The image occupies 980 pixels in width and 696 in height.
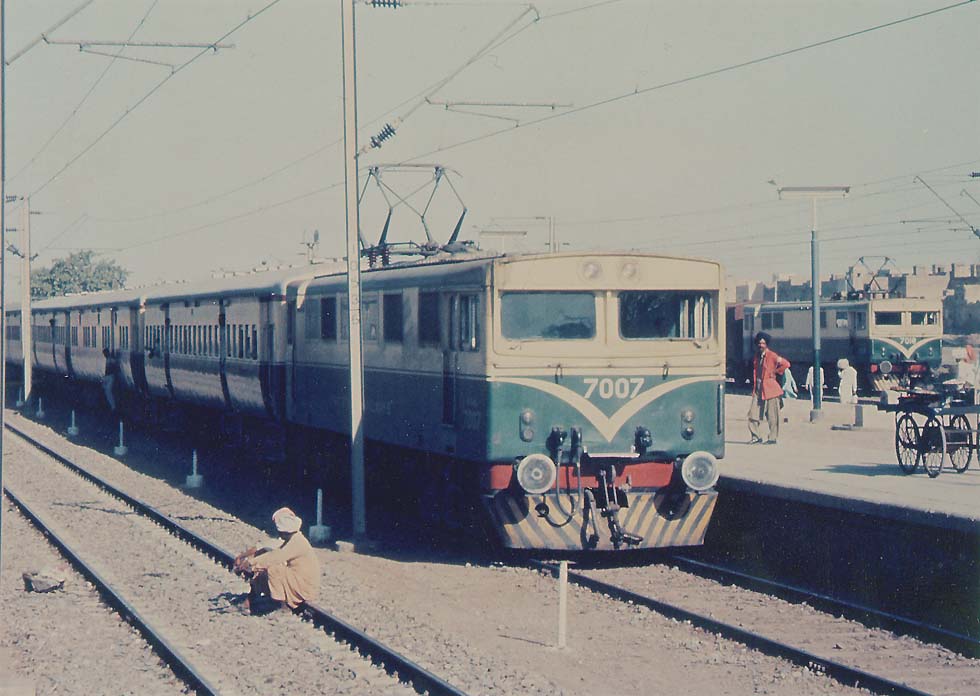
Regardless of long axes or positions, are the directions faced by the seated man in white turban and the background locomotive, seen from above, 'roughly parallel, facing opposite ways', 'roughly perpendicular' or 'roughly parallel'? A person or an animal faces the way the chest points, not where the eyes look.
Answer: roughly perpendicular

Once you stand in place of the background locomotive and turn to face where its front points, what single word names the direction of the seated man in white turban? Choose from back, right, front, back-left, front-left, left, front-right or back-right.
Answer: front-right

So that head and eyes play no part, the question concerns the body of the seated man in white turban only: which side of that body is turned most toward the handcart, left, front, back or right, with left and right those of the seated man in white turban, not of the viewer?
back

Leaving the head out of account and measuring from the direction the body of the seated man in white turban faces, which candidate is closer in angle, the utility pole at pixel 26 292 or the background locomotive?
the utility pole

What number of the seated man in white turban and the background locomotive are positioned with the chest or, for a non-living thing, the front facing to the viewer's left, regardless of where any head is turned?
1

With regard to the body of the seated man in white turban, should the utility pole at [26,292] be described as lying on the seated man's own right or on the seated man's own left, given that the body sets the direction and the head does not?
on the seated man's own right

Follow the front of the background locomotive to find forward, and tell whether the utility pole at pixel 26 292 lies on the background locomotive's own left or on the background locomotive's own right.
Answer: on the background locomotive's own right

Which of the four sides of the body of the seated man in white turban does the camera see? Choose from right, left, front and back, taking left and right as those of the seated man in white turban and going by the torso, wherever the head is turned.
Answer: left

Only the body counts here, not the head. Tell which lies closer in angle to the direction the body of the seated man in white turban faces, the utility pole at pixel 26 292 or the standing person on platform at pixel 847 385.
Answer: the utility pole

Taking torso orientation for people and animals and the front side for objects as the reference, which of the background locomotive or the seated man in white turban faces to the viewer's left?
the seated man in white turban

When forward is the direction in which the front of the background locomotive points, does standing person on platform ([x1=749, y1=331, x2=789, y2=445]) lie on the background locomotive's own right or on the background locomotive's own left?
on the background locomotive's own right

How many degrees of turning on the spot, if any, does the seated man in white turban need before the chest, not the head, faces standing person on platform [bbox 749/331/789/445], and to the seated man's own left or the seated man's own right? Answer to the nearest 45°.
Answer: approximately 135° to the seated man's own right

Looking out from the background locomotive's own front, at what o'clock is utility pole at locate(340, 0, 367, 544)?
The utility pole is roughly at 2 o'clock from the background locomotive.
